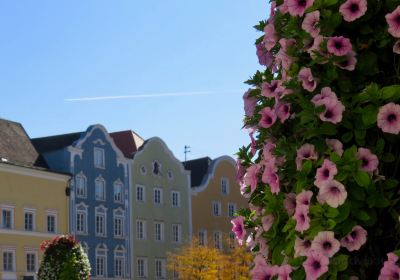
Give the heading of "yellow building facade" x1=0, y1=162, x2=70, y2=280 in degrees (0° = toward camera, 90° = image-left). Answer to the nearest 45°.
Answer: approximately 315°

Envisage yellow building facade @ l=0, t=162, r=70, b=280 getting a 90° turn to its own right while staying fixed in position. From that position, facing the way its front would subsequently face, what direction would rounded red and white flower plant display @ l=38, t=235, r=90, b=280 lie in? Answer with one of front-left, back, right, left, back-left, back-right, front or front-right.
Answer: front-left

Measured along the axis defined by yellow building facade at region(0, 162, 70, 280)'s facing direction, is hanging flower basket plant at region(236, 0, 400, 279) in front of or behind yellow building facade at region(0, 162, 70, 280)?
in front
